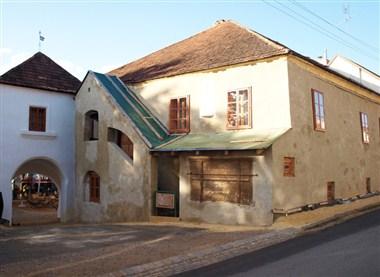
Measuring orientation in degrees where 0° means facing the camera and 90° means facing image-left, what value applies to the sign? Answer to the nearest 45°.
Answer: approximately 0°

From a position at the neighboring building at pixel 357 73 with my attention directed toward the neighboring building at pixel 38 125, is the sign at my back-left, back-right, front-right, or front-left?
front-left

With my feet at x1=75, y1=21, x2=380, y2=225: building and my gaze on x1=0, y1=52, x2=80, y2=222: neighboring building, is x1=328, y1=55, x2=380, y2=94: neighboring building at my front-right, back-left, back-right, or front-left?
back-right

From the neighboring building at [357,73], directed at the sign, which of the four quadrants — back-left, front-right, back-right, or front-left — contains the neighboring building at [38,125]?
front-right

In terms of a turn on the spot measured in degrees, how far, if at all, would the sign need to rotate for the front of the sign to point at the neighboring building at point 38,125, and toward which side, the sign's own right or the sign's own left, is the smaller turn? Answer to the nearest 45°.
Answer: approximately 135° to the sign's own right

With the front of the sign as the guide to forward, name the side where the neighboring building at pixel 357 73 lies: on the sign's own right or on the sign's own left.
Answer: on the sign's own left
